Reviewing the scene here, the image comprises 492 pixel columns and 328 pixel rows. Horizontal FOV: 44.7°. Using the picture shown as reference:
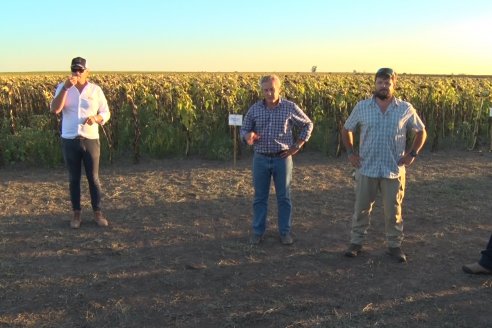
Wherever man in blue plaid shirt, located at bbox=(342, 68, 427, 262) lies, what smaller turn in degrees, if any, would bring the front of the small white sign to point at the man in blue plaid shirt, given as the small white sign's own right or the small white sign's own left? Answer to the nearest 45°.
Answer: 0° — it already faces them

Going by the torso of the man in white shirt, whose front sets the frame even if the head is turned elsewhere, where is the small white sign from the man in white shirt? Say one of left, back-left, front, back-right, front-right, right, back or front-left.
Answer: back-left

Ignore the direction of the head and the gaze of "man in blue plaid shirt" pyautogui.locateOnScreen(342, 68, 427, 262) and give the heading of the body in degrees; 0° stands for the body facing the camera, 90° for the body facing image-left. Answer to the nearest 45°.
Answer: approximately 0°

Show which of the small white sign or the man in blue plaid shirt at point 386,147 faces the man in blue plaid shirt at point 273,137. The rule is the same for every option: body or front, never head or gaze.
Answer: the small white sign

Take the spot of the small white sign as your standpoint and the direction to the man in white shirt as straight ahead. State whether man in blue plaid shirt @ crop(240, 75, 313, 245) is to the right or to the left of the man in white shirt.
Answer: left

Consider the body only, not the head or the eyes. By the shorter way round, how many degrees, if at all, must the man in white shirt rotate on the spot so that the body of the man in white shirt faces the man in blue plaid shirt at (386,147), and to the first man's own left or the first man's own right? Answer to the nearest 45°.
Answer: approximately 45° to the first man's own left

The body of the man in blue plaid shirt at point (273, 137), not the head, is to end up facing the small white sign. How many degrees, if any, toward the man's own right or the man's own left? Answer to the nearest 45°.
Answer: approximately 180°

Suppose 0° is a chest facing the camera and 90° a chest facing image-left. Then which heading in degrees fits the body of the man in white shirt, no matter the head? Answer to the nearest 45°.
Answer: approximately 0°

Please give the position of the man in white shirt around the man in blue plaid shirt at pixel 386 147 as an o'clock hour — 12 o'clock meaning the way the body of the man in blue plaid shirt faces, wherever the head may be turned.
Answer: The man in white shirt is roughly at 3 o'clock from the man in blue plaid shirt.

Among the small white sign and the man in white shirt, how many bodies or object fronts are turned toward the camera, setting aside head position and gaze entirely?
2

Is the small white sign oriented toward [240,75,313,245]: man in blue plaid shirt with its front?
yes

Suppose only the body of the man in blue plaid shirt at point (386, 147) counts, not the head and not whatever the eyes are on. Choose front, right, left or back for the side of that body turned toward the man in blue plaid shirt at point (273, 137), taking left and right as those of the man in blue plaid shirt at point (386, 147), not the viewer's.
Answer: right
